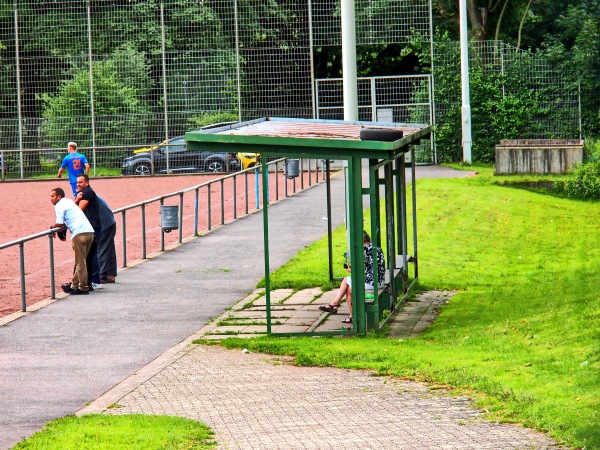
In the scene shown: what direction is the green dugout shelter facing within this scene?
to the viewer's left

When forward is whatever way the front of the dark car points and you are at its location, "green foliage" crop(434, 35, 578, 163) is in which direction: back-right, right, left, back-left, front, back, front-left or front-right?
back

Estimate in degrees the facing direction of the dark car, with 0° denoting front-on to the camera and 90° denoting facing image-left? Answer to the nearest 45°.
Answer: approximately 90°

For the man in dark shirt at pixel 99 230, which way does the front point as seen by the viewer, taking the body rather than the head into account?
to the viewer's left

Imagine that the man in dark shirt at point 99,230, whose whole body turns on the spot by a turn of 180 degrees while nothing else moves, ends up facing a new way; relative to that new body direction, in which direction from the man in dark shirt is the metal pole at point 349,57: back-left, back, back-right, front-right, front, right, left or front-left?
front

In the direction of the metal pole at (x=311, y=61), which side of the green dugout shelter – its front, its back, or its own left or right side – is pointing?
right
